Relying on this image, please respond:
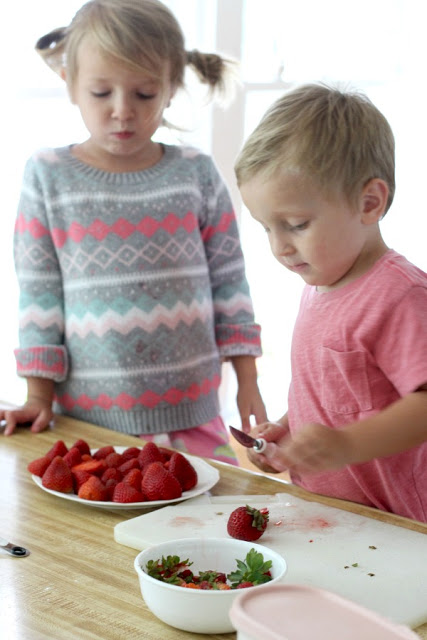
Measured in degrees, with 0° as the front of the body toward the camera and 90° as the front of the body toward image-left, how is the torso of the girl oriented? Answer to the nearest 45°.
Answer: approximately 0°

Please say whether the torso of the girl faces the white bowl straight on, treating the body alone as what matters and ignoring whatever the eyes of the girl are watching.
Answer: yes

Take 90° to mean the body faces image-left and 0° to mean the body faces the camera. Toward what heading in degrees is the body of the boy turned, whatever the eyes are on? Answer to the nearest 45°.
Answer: approximately 45°
